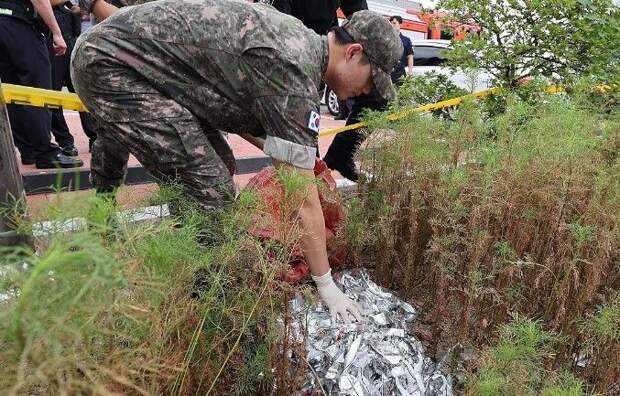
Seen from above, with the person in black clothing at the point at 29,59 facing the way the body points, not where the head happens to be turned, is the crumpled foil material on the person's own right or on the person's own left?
on the person's own right

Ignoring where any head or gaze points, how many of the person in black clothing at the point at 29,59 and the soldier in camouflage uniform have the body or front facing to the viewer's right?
2

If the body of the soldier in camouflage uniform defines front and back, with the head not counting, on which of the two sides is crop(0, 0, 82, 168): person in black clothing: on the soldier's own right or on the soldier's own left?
on the soldier's own left

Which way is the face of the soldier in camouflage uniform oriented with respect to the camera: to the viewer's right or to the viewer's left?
to the viewer's right

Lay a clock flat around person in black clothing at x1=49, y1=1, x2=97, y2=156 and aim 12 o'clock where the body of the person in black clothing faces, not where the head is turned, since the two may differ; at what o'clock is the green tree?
The green tree is roughly at 12 o'clock from the person in black clothing.

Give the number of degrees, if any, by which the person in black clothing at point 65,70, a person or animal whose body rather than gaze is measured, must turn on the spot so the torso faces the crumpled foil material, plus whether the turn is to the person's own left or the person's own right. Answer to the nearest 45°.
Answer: approximately 45° to the person's own right

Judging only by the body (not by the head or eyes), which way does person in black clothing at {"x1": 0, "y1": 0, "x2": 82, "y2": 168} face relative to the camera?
to the viewer's right

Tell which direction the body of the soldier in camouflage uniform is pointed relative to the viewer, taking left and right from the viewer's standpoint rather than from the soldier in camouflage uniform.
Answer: facing to the right of the viewer

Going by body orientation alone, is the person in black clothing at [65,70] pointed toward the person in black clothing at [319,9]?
yes

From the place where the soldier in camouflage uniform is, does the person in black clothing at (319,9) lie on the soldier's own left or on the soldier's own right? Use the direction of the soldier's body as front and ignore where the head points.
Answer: on the soldier's own left

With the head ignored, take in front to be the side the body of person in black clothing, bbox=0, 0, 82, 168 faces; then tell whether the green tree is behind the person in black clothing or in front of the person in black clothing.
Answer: in front
